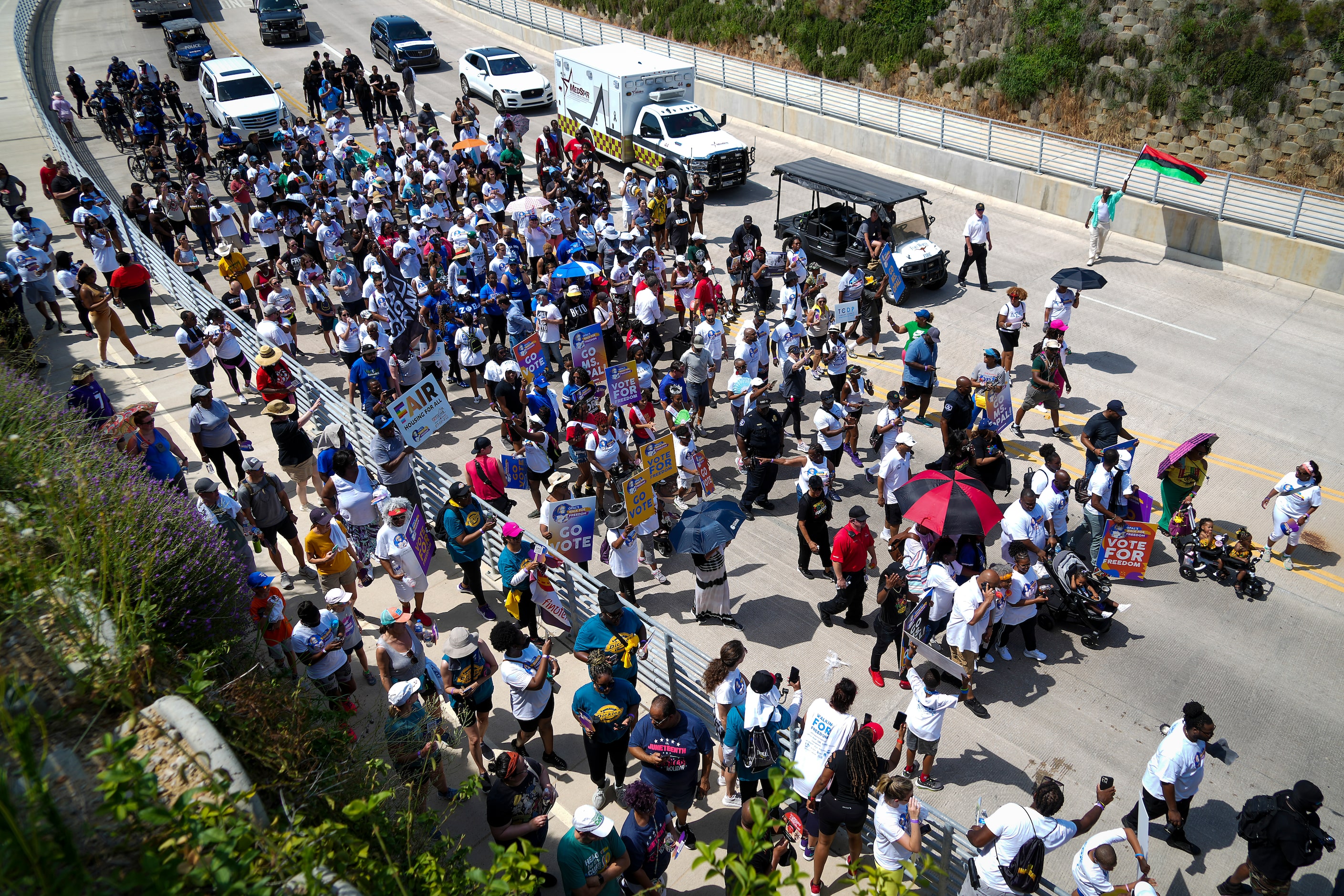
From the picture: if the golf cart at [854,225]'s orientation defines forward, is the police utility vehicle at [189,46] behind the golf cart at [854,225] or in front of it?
behind

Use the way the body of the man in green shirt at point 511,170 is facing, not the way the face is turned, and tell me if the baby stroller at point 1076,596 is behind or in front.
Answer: in front

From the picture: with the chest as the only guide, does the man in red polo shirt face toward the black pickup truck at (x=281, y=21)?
no

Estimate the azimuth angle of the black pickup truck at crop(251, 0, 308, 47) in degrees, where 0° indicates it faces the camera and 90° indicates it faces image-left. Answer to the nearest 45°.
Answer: approximately 0°

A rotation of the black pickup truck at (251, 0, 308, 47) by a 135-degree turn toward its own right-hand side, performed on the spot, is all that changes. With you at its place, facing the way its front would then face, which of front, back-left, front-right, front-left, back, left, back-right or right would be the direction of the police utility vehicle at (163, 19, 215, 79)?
left

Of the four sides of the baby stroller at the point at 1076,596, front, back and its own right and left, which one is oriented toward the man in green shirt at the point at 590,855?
right

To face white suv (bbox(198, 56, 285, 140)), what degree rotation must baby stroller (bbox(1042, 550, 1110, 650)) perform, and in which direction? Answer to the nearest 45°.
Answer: approximately 180°

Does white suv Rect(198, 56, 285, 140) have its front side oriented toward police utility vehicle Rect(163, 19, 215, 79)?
no

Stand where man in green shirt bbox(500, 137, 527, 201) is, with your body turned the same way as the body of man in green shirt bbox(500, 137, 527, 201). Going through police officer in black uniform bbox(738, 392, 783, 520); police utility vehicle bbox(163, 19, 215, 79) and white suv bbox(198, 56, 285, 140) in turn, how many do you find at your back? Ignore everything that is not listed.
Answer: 2

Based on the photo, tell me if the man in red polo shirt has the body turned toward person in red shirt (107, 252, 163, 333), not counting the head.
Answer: no

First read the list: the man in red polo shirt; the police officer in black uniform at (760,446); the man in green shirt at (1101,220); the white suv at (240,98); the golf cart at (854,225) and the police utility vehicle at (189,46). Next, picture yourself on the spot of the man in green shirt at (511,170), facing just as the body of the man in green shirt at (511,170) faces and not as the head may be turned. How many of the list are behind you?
2

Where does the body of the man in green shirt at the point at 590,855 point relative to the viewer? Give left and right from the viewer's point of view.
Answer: facing the viewer and to the right of the viewer

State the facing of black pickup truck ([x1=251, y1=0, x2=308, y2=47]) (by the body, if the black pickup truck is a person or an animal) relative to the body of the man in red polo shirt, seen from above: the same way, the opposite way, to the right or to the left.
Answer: the same way

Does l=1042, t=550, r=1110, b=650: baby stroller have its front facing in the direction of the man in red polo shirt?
no

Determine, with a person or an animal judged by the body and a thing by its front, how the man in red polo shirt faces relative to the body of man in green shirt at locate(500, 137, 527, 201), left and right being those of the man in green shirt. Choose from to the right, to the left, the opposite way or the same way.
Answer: the same way

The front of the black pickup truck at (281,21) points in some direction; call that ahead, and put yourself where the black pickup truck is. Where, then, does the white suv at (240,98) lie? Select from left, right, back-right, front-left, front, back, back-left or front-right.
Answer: front

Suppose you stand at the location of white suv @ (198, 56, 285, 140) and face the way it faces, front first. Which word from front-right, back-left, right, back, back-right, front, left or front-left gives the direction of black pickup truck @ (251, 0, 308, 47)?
back-left

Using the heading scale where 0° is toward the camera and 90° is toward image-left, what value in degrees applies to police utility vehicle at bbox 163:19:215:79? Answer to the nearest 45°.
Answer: approximately 315°

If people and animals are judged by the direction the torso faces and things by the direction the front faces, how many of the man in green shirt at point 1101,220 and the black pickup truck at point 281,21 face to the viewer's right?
0
